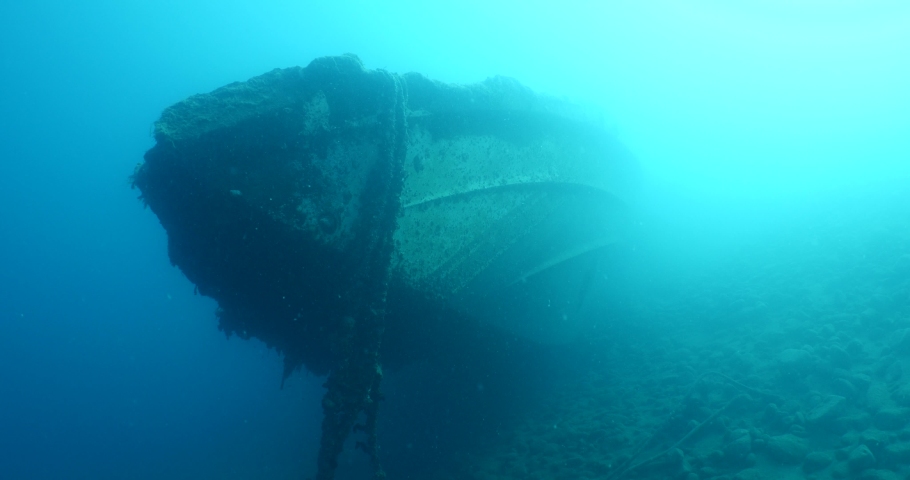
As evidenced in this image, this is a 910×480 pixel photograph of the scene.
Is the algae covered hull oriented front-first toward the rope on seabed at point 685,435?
no

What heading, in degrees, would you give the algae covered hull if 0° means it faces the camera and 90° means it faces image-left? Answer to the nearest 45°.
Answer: approximately 0°

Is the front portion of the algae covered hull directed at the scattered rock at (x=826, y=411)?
no

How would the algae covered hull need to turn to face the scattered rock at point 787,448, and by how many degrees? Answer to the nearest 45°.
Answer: approximately 90° to its left

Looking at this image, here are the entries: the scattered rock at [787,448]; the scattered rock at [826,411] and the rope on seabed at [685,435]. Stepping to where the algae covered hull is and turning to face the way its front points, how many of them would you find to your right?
0
